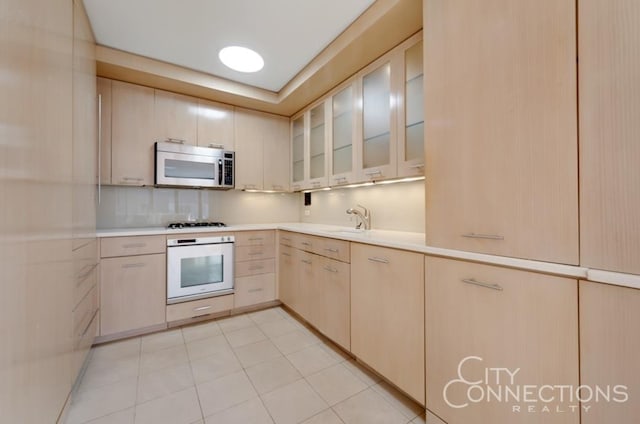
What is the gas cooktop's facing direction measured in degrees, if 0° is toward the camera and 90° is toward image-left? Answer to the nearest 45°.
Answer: approximately 0°

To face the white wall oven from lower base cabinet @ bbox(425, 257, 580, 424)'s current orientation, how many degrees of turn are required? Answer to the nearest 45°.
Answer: approximately 45° to its right

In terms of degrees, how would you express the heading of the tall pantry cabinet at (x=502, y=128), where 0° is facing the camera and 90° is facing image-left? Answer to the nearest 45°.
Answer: approximately 45°
